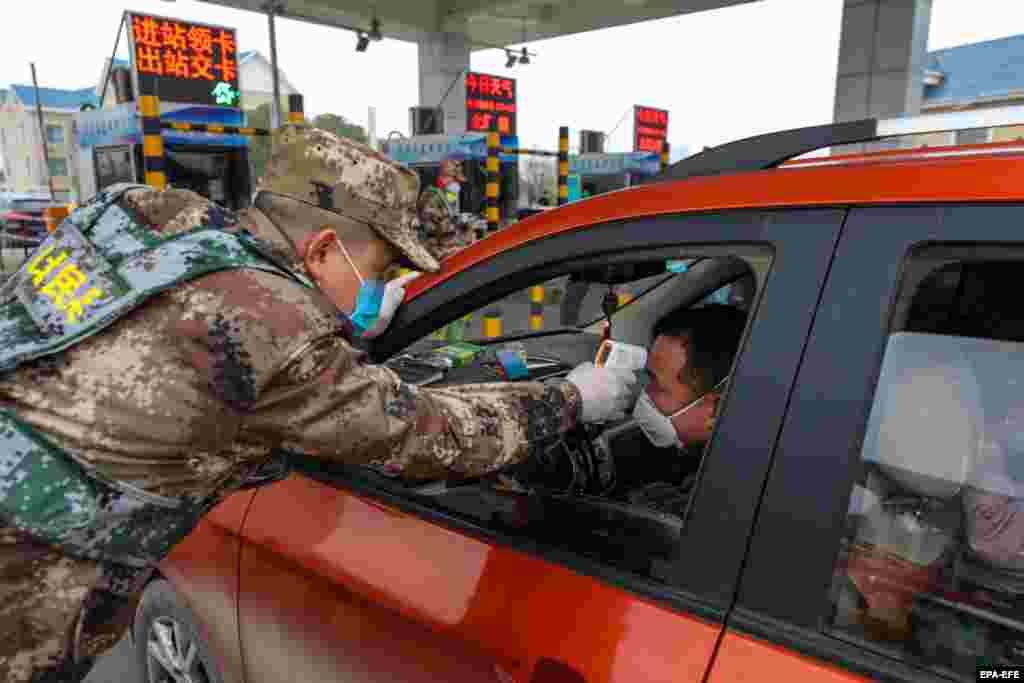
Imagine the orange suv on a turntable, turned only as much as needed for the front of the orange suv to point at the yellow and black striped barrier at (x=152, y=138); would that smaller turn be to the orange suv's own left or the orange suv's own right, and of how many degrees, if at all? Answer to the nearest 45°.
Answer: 0° — it already faces it

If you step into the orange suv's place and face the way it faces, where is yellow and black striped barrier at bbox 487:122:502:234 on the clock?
The yellow and black striped barrier is roughly at 1 o'clock from the orange suv.

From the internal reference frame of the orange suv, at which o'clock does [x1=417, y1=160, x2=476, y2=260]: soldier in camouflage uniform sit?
The soldier in camouflage uniform is roughly at 1 o'clock from the orange suv.

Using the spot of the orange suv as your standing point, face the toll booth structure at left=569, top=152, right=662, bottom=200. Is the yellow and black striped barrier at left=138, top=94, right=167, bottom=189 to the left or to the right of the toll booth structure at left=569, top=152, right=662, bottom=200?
left

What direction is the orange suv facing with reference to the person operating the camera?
facing away from the viewer and to the left of the viewer

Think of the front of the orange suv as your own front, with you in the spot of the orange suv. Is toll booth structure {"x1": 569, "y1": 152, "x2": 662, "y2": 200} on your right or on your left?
on your right

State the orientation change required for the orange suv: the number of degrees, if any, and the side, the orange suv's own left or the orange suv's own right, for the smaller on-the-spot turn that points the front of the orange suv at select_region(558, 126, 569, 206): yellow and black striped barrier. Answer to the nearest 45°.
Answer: approximately 45° to the orange suv's own right

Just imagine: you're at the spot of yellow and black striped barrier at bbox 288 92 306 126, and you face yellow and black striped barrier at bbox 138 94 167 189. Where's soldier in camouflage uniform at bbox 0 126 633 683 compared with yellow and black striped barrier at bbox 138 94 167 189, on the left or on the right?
left

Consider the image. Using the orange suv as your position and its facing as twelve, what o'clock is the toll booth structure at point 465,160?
The toll booth structure is roughly at 1 o'clock from the orange suv.
